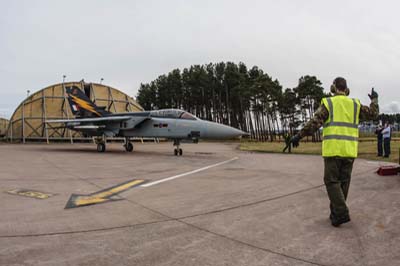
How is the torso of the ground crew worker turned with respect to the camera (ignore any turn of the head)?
away from the camera

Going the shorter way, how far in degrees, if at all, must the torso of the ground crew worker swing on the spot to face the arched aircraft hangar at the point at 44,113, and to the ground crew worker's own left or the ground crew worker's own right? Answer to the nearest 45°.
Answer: approximately 45° to the ground crew worker's own left

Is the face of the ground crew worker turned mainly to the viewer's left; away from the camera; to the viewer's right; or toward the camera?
away from the camera

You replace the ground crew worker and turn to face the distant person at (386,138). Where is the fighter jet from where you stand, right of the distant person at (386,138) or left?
left

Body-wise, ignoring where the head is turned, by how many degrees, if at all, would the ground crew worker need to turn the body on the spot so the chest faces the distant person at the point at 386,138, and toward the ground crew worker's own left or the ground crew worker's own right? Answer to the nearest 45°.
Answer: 0° — they already face them

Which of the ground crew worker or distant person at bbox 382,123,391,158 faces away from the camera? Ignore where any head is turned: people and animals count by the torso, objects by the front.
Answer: the ground crew worker

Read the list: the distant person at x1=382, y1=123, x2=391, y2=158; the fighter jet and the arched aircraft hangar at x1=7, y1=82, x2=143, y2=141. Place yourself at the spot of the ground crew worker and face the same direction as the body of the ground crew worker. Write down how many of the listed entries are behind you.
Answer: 0

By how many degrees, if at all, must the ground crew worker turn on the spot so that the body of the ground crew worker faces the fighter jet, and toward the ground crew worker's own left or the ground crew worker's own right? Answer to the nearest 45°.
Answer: approximately 45° to the ground crew worker's own left
